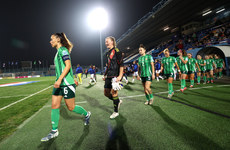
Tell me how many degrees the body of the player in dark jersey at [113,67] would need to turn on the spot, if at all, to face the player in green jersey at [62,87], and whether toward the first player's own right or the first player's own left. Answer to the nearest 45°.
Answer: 0° — they already face them

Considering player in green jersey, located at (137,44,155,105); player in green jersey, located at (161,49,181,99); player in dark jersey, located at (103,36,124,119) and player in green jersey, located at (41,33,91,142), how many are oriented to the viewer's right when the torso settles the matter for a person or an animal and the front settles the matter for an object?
0

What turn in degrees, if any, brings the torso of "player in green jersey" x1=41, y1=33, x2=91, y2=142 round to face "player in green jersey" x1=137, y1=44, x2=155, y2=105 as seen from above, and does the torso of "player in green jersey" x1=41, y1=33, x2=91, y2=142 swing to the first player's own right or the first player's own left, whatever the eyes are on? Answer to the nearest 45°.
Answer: approximately 180°

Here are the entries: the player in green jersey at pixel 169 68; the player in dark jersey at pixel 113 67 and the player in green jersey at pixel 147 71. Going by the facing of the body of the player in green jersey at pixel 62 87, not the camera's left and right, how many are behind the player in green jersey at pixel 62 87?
3

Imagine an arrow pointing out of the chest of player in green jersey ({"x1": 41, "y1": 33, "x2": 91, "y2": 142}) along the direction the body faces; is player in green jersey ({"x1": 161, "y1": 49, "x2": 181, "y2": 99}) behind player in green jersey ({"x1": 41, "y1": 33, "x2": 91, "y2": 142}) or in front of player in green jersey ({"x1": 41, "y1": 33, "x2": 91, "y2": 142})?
behind

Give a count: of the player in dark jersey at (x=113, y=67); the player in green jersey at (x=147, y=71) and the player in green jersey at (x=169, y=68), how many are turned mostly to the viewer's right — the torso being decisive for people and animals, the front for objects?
0

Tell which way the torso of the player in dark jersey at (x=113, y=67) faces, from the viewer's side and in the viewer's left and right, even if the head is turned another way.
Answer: facing the viewer and to the left of the viewer

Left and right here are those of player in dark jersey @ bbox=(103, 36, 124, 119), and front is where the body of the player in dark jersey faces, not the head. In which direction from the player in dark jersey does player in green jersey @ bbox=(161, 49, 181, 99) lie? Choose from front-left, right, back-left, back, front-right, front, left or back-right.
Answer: back

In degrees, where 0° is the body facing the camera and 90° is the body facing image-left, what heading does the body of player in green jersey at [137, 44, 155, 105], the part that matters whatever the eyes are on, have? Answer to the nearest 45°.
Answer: approximately 45°

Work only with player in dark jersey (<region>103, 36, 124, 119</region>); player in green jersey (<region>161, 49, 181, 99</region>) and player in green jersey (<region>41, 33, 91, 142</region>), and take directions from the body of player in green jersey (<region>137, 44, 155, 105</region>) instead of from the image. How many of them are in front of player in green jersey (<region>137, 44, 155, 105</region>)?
2
